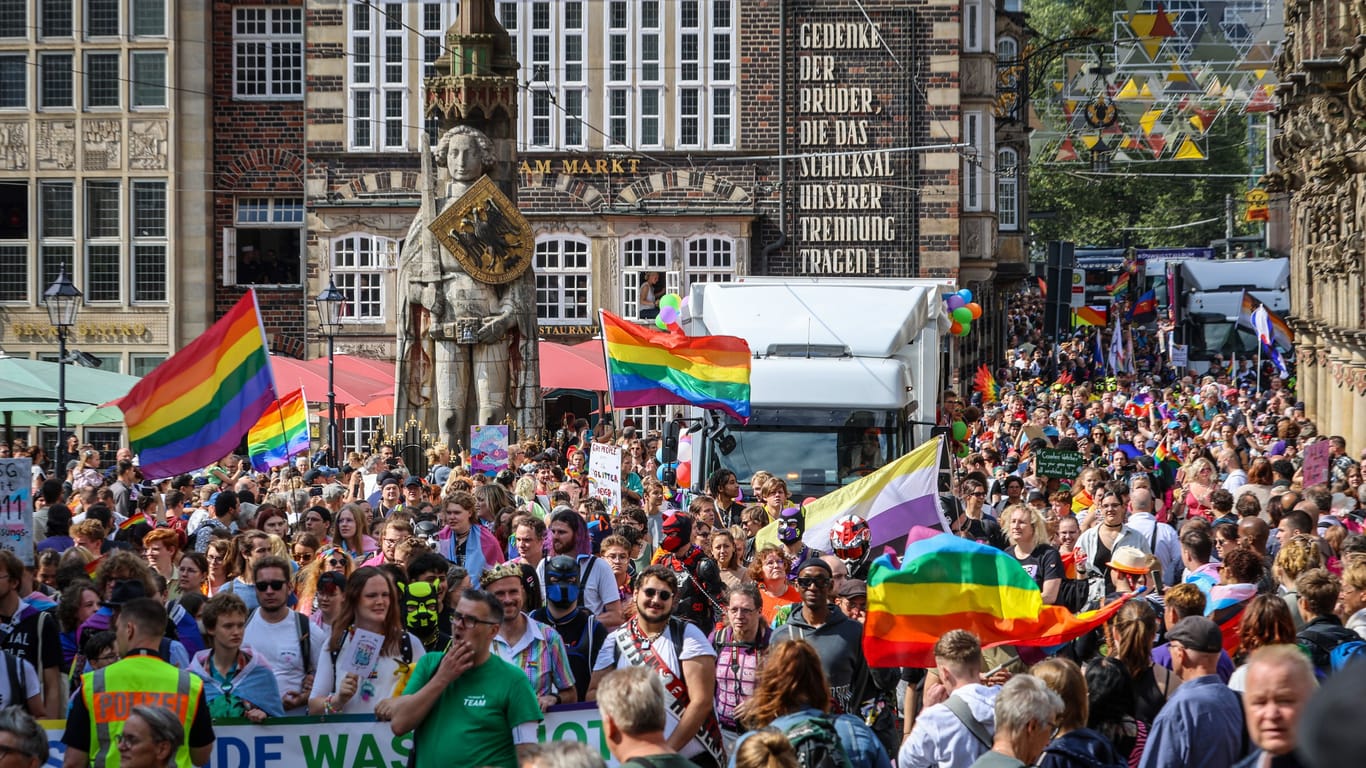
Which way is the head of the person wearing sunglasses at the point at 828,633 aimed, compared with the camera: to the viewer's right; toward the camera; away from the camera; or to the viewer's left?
toward the camera

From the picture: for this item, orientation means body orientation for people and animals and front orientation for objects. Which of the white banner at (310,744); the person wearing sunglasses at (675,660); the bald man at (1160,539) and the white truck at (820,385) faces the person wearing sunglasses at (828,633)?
the white truck

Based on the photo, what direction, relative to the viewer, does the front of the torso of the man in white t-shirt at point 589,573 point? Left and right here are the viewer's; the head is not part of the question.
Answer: facing the viewer and to the left of the viewer

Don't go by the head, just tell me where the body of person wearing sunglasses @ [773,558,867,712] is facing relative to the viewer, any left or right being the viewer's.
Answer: facing the viewer

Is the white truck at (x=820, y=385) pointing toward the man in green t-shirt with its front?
yes

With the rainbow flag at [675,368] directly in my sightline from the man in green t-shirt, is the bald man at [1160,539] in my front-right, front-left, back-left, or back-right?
front-right

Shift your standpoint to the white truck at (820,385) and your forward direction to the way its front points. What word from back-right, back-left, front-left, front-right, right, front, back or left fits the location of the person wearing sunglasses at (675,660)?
front

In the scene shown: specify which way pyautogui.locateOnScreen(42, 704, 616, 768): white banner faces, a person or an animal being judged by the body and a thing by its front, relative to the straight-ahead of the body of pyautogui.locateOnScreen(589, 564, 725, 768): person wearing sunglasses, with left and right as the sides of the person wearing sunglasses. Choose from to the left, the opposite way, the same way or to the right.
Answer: the same way

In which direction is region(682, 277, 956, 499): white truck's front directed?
toward the camera

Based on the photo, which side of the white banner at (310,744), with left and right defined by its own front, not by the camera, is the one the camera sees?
front

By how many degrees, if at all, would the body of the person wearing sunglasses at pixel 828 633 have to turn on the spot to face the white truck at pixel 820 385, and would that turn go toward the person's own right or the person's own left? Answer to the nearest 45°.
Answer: approximately 180°

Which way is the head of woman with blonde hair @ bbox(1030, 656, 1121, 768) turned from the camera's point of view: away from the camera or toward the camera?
away from the camera

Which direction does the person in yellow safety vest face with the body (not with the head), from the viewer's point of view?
away from the camera

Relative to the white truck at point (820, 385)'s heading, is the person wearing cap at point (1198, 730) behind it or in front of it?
in front

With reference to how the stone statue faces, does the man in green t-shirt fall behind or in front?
in front

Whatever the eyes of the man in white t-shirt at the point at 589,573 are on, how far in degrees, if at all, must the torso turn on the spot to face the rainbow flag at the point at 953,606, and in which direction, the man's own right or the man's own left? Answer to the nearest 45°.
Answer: approximately 90° to the man's own left

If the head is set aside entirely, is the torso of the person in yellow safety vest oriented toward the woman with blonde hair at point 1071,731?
no

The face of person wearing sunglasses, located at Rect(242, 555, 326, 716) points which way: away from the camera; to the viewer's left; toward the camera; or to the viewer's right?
toward the camera

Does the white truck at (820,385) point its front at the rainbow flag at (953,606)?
yes

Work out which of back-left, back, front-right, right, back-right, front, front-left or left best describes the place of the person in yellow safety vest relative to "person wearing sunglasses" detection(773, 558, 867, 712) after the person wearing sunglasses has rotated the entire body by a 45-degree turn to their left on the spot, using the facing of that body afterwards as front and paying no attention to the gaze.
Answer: right
